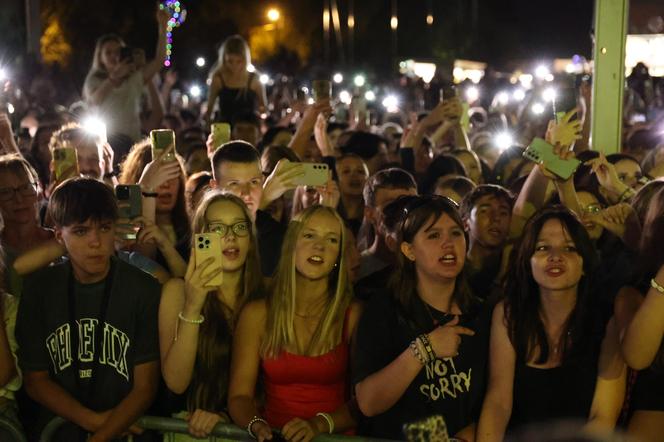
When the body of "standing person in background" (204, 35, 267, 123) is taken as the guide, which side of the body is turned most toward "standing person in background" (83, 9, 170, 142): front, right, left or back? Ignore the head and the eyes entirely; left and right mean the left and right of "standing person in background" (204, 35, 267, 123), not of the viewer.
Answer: right

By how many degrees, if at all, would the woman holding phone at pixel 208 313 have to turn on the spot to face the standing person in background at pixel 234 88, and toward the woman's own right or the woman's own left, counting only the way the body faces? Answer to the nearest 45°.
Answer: approximately 180°

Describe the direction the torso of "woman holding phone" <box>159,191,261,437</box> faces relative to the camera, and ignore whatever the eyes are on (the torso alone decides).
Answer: toward the camera

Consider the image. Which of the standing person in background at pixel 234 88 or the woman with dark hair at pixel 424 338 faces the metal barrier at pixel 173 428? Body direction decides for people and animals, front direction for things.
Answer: the standing person in background

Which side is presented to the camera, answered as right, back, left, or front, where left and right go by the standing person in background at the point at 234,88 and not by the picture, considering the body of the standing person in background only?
front

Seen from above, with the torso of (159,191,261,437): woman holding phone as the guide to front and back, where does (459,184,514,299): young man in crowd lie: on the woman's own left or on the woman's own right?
on the woman's own left

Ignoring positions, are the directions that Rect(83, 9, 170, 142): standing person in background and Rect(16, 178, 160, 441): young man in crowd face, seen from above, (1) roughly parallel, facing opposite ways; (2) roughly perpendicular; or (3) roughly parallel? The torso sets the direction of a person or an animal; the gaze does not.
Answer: roughly parallel

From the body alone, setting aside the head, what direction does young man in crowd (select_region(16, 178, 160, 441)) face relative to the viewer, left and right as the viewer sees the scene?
facing the viewer

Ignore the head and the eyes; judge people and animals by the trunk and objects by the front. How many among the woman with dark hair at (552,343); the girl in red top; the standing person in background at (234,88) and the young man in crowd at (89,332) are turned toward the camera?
4

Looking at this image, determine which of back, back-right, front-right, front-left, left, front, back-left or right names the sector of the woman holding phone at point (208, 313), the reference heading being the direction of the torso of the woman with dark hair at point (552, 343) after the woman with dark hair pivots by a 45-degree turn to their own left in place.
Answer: back-right

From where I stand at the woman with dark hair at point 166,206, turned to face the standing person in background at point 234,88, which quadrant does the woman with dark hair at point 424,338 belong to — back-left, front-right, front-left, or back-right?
back-right

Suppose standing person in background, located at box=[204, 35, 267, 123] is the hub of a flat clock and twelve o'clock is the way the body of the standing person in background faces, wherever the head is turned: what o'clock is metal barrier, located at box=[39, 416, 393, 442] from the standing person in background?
The metal barrier is roughly at 12 o'clock from the standing person in background.

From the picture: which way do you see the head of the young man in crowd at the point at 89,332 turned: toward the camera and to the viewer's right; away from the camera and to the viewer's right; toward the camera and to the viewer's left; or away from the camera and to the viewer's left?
toward the camera and to the viewer's right

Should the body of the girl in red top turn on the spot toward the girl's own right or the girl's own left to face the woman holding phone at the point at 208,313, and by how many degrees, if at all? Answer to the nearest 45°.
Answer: approximately 90° to the girl's own right

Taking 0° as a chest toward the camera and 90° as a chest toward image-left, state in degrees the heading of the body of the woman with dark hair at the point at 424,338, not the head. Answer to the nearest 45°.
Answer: approximately 315°

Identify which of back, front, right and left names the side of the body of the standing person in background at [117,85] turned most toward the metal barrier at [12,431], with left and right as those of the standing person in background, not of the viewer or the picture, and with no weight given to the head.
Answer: front

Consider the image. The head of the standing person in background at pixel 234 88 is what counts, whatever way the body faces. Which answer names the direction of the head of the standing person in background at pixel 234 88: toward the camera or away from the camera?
toward the camera
